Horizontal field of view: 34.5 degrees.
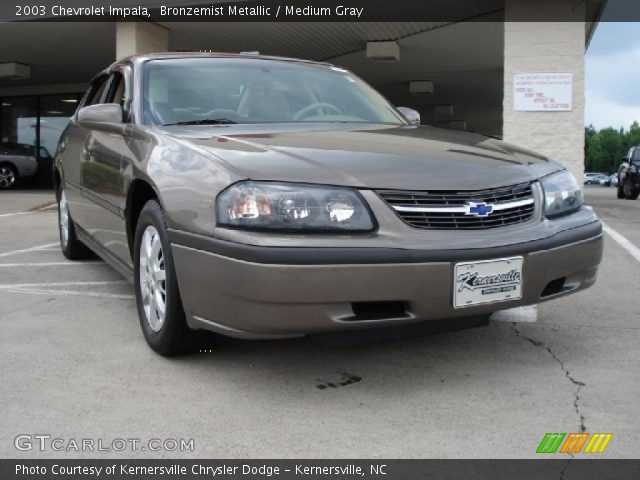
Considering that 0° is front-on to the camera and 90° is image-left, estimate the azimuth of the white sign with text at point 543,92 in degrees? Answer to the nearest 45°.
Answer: approximately 0°

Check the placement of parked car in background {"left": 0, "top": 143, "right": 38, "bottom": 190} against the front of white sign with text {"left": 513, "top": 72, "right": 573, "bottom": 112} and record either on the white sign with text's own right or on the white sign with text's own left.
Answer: on the white sign with text's own right

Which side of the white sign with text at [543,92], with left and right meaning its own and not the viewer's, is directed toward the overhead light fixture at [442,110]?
back

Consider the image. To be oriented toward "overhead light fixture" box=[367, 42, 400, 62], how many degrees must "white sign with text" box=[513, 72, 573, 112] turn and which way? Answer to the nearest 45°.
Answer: approximately 135° to its right
